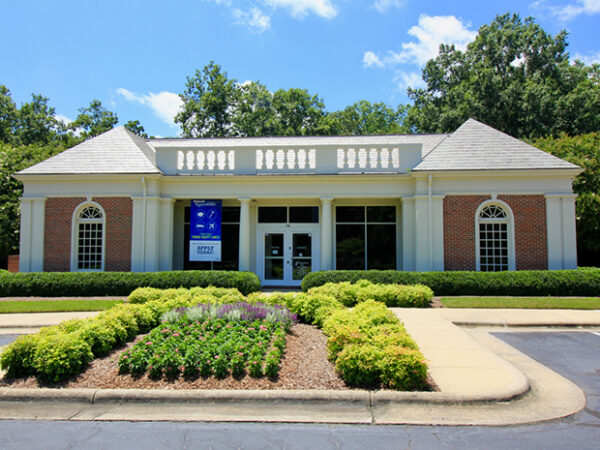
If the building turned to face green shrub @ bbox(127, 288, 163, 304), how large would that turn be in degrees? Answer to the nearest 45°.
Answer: approximately 45° to its right

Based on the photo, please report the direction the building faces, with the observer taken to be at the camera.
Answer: facing the viewer

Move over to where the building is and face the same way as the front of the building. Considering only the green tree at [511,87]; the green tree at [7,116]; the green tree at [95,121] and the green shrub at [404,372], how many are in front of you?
1

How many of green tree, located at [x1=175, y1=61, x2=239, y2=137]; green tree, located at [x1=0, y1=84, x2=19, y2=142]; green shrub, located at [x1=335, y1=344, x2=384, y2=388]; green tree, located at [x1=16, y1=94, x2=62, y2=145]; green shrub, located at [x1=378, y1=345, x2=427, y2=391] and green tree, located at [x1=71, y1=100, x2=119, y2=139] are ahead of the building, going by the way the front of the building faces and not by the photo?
2

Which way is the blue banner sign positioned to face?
toward the camera

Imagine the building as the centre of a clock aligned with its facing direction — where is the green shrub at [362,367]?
The green shrub is roughly at 12 o'clock from the building.

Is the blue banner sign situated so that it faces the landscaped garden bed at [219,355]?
yes

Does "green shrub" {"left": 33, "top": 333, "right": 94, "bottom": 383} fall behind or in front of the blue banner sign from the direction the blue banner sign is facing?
in front

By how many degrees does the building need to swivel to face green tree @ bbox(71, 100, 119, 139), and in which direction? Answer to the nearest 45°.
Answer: approximately 135° to its right

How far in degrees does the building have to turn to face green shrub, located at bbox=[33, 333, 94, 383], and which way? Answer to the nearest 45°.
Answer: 0° — it already faces it

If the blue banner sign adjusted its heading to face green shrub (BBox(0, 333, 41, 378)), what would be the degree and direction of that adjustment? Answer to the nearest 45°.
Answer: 0° — it already faces it

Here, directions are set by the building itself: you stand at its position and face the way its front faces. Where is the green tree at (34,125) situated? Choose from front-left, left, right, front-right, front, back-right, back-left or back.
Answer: back-right

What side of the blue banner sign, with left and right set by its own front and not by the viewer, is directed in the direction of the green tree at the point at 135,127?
back

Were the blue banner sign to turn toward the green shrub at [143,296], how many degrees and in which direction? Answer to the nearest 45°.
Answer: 0° — it already faces it

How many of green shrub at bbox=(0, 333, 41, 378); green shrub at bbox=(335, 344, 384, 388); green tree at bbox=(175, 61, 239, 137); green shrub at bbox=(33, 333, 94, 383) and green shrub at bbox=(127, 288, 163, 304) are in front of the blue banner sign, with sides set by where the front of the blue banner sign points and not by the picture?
4

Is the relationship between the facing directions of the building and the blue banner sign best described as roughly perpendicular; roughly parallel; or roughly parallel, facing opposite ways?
roughly parallel

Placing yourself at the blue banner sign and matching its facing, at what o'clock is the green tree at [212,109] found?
The green tree is roughly at 6 o'clock from the blue banner sign.
